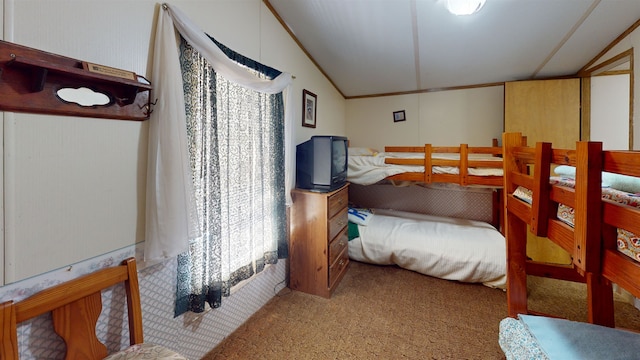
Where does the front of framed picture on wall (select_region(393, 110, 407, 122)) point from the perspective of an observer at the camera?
facing the viewer

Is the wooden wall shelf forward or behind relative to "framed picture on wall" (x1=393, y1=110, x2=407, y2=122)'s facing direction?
forward

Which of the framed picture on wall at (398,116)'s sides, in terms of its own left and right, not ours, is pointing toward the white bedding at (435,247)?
front

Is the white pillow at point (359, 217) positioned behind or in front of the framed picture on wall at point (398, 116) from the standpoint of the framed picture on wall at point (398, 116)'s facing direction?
in front

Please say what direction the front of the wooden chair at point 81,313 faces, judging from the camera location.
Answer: facing the viewer and to the right of the viewer

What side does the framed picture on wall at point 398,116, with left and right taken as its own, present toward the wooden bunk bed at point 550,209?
front

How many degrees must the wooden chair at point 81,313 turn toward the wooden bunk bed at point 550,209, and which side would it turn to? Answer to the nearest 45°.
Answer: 0° — it already faces it

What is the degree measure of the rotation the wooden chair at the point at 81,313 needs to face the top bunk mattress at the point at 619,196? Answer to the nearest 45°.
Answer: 0° — it already faces it

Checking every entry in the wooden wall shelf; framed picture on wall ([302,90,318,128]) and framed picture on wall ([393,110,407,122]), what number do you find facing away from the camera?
0

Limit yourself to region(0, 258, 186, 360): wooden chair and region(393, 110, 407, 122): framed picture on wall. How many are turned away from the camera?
0

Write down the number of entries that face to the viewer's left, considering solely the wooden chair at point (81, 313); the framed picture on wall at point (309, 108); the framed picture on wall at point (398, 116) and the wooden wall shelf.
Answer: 0

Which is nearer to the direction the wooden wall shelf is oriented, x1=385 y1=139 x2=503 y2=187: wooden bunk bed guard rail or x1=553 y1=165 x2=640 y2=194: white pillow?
the white pillow
